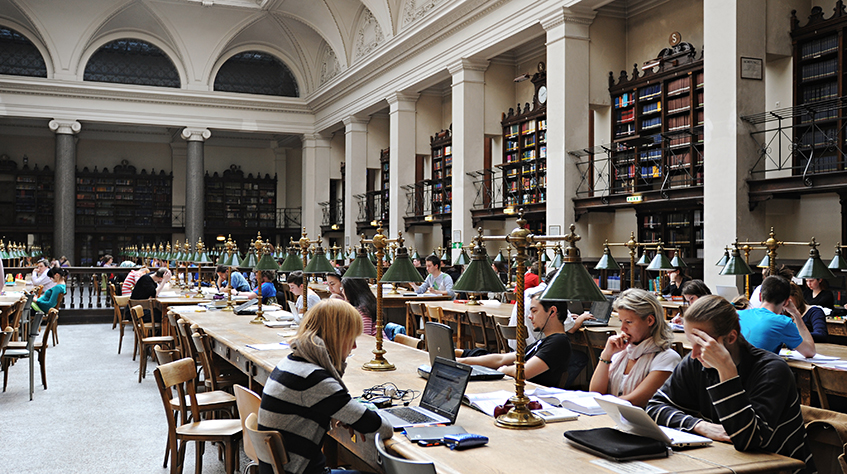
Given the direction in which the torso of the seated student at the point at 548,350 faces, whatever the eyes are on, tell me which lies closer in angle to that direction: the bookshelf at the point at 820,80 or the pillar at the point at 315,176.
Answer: the pillar

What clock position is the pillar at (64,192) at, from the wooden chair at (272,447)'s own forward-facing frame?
The pillar is roughly at 10 o'clock from the wooden chair.

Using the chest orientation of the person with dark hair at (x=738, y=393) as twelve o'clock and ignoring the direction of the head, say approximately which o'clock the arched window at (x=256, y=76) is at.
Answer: The arched window is roughly at 3 o'clock from the person with dark hair.

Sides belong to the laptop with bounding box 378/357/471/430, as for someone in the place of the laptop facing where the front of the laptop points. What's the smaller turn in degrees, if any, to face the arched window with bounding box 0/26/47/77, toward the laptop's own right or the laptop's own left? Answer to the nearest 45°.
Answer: approximately 90° to the laptop's own right

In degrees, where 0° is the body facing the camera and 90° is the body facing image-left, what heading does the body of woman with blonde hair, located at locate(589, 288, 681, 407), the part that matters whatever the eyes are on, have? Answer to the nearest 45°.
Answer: approximately 45°

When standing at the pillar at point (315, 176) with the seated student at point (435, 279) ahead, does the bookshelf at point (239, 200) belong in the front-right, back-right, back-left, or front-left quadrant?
back-right

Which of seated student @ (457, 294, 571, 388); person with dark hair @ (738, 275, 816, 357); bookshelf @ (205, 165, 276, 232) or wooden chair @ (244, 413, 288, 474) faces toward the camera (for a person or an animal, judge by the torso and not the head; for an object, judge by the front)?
the bookshelf

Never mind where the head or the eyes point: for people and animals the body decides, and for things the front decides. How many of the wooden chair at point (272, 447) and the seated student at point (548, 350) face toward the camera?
0

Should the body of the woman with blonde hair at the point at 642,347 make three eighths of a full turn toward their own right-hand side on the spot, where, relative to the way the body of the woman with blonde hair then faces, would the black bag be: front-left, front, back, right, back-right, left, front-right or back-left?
back

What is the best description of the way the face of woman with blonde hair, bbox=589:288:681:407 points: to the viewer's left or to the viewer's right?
to the viewer's left

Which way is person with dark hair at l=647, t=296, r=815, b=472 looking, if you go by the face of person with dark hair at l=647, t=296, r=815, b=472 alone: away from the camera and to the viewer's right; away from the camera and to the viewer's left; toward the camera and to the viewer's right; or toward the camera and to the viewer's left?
toward the camera and to the viewer's left

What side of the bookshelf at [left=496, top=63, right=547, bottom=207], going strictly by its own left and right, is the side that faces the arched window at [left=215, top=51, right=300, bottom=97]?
right

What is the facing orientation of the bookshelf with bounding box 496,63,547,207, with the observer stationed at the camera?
facing the viewer and to the left of the viewer

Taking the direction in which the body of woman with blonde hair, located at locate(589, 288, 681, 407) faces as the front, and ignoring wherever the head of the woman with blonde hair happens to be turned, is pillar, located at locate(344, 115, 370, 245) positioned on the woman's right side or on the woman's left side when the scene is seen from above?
on the woman's right side

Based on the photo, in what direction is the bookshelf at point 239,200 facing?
toward the camera

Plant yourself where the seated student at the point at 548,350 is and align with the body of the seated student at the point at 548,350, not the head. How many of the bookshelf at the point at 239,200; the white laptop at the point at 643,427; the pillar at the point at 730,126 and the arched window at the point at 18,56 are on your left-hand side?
1
